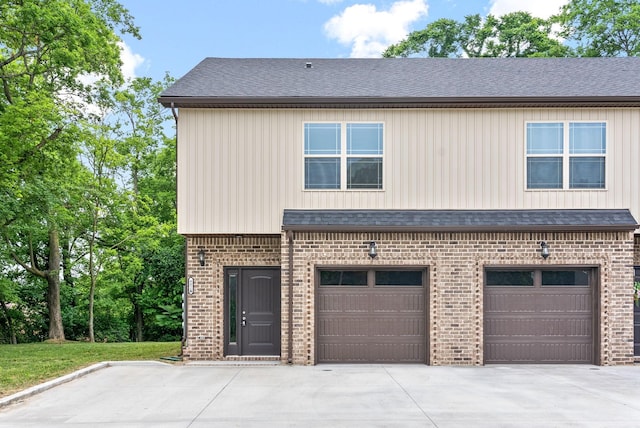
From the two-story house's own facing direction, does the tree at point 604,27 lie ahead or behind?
behind

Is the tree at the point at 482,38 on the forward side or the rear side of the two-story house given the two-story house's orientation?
on the rear side

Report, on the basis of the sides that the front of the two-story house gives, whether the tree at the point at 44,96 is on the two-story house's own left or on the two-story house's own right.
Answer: on the two-story house's own right

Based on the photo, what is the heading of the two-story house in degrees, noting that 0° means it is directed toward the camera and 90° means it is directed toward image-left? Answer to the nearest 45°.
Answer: approximately 0°
